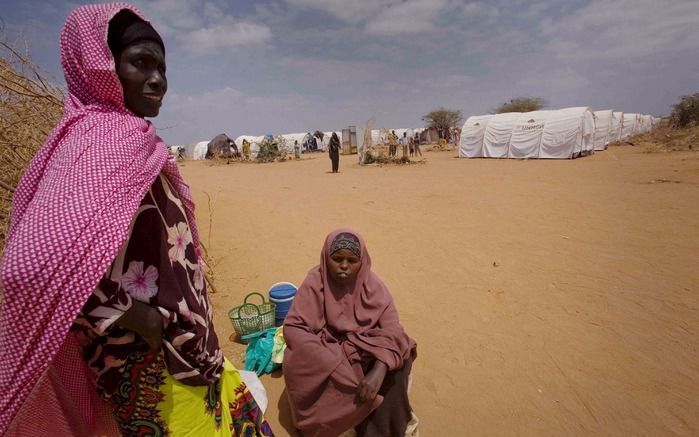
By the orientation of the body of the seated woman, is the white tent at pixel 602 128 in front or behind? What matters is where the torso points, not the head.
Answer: behind

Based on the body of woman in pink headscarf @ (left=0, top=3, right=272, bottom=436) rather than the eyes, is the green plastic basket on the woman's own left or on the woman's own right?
on the woman's own left

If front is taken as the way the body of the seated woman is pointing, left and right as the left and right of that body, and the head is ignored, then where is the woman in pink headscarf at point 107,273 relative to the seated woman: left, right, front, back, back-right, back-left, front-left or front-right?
front-right

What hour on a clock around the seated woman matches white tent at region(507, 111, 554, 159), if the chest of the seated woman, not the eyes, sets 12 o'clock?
The white tent is roughly at 7 o'clock from the seated woman.

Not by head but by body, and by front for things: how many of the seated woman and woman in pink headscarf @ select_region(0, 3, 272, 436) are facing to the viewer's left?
0

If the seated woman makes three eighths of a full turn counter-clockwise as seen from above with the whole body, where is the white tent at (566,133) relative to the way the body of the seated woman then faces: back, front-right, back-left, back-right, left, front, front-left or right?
front

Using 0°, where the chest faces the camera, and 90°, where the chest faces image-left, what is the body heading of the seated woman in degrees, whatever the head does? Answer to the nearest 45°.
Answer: approximately 0°

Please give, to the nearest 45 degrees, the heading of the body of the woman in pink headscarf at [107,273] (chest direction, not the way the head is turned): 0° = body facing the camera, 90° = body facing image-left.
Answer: approximately 315°

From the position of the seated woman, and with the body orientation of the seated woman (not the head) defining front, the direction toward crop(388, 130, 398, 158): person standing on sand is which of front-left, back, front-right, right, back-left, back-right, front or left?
back

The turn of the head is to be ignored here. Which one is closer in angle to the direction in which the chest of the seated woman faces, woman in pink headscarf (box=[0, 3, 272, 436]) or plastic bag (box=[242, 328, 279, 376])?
the woman in pink headscarf
